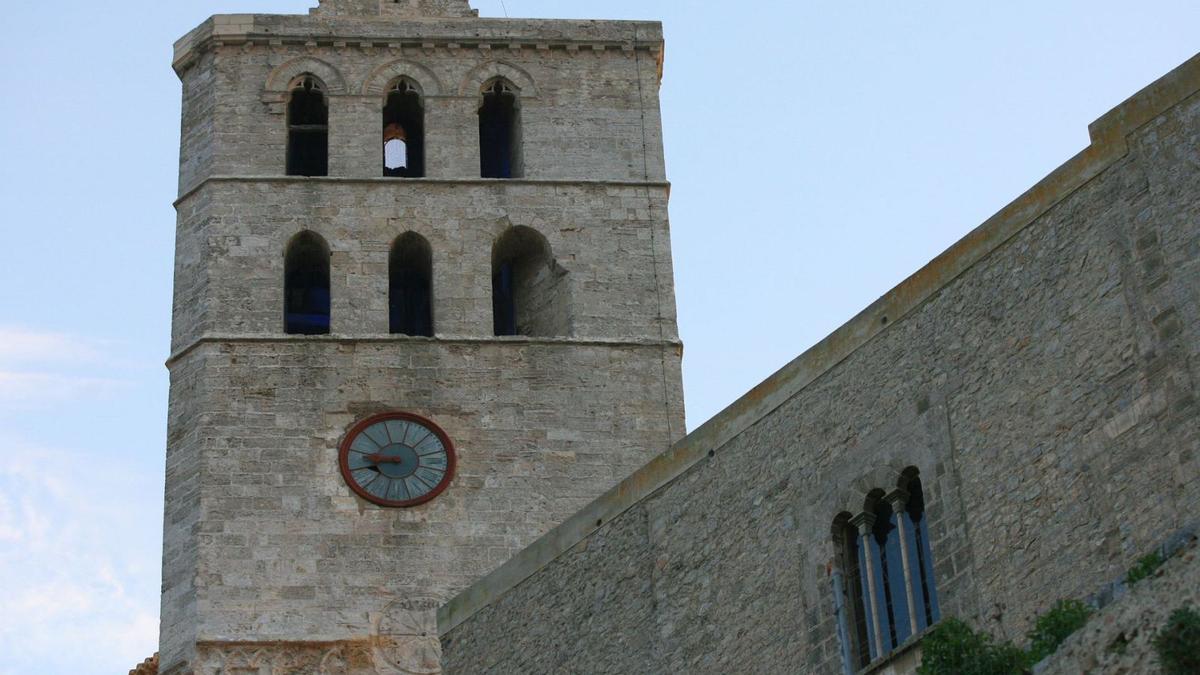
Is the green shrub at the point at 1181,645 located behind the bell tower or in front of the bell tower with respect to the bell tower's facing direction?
in front

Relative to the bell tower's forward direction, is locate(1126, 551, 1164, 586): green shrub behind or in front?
in front

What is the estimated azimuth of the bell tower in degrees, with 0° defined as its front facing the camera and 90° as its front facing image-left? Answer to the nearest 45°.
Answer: approximately 0°

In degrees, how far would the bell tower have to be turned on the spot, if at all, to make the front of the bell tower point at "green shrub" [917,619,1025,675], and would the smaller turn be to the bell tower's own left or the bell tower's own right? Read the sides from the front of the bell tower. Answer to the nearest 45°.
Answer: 0° — it already faces it

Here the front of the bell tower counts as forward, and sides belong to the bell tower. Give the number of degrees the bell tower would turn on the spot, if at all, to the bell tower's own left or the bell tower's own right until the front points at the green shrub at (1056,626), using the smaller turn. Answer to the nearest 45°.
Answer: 0° — it already faces it
